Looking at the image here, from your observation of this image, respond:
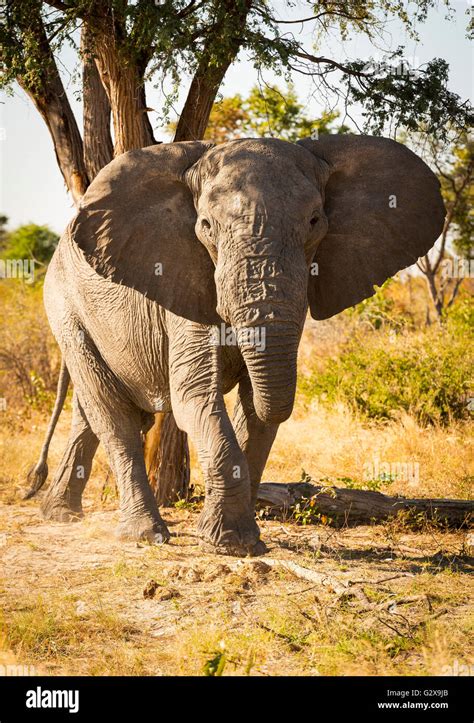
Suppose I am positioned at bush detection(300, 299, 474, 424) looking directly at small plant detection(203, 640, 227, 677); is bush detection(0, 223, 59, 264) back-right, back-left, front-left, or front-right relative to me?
back-right

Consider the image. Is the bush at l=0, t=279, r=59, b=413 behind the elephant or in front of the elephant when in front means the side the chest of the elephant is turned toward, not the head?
behind

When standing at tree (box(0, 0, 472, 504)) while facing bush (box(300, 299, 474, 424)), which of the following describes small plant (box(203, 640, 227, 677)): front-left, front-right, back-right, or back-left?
back-right

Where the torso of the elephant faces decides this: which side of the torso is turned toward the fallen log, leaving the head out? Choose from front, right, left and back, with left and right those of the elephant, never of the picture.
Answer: left

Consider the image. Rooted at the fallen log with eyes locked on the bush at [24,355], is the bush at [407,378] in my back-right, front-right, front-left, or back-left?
front-right

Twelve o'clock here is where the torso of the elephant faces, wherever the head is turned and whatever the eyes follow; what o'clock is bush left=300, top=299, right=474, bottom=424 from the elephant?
The bush is roughly at 8 o'clock from the elephant.

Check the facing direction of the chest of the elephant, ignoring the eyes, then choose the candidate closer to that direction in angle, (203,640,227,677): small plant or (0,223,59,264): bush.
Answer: the small plant

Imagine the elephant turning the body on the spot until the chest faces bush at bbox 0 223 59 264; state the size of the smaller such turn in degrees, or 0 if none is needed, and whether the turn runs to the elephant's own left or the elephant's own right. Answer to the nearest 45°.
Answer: approximately 135° to the elephant's own left

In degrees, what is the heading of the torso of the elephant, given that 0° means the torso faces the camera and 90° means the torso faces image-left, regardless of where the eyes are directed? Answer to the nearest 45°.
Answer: approximately 315°
